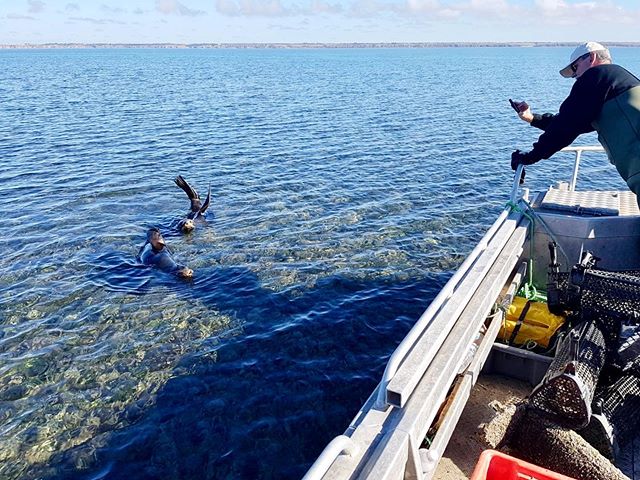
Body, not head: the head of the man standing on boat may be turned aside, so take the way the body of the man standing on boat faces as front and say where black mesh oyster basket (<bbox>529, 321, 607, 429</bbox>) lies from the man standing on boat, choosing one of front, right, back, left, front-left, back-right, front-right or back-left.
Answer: left

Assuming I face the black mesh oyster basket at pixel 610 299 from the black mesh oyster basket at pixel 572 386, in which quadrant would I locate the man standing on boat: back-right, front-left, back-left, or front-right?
front-left

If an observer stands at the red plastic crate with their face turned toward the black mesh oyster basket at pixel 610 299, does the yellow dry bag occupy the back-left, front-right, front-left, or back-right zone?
front-left

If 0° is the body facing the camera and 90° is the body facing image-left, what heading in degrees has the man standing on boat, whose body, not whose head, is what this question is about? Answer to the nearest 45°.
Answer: approximately 90°

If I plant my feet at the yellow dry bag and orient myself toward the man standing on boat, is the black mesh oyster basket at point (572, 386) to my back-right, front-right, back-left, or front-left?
back-right

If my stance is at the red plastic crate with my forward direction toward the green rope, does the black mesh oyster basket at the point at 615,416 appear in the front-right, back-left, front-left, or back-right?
front-right

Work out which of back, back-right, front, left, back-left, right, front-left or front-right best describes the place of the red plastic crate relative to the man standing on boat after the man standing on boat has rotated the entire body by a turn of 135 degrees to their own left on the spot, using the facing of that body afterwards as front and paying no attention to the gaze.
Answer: front-right
